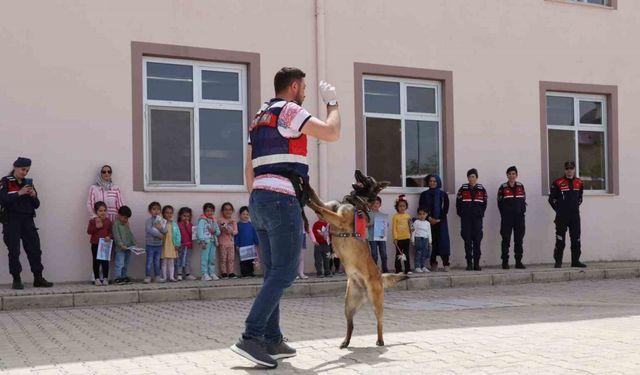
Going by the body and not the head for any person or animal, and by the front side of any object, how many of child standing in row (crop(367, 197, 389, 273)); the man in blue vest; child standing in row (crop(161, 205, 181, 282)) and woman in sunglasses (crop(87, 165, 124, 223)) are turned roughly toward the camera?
3

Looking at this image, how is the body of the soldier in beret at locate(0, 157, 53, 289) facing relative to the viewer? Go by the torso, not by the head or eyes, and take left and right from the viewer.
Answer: facing the viewer and to the right of the viewer

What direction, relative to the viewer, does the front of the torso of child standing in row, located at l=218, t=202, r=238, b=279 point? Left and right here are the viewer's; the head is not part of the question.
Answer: facing the viewer

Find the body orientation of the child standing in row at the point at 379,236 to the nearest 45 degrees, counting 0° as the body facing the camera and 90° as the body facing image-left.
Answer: approximately 0°

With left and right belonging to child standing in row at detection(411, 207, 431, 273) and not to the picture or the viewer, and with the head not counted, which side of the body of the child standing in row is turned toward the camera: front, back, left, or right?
front

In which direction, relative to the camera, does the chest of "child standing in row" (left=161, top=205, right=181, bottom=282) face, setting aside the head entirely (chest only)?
toward the camera

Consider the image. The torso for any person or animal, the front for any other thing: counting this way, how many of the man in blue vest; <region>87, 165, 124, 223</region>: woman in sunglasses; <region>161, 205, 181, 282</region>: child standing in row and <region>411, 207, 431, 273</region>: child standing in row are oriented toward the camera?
3

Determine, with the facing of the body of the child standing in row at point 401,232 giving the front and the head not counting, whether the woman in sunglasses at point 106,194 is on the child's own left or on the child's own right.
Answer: on the child's own right

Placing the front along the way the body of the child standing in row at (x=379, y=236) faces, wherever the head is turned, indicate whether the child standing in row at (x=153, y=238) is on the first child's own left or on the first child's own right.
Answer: on the first child's own right

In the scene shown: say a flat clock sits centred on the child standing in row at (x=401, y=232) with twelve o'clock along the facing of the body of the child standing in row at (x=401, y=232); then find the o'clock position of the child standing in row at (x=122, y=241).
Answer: the child standing in row at (x=122, y=241) is roughly at 2 o'clock from the child standing in row at (x=401, y=232).

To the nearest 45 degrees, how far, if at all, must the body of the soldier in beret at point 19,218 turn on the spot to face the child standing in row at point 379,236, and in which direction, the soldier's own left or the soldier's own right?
approximately 45° to the soldier's own left

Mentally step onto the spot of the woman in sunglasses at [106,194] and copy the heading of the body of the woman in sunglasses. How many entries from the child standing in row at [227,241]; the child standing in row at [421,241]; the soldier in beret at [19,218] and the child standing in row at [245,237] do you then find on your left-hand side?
3

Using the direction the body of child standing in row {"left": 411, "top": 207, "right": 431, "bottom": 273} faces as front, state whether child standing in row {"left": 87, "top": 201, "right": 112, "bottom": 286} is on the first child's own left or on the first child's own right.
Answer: on the first child's own right
